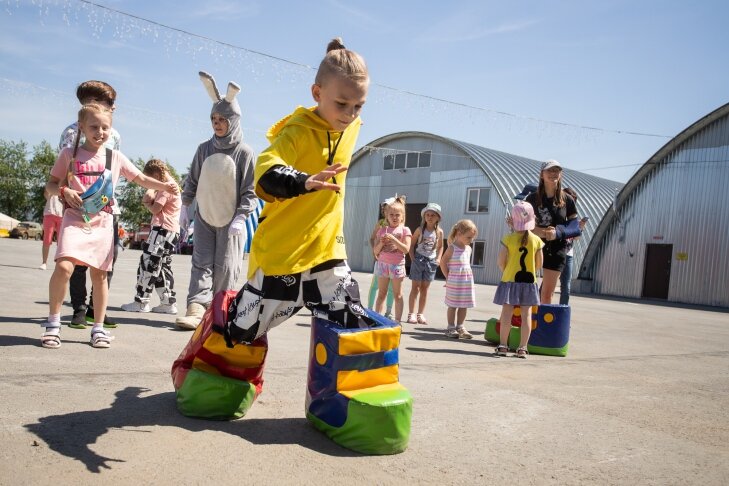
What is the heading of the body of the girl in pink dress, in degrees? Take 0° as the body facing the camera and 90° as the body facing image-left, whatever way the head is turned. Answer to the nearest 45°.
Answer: approximately 0°

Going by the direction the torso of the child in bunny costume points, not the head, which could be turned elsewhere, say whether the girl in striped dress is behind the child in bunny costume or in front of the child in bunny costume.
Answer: behind

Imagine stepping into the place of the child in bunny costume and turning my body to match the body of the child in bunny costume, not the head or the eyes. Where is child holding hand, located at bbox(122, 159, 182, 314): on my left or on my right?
on my right

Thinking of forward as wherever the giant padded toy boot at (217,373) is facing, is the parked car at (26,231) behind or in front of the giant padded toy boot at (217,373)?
behind

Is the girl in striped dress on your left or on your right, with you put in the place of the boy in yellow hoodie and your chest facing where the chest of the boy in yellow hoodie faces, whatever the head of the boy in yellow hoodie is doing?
on your left

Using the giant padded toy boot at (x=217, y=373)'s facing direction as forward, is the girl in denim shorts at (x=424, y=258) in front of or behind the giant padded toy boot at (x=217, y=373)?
behind

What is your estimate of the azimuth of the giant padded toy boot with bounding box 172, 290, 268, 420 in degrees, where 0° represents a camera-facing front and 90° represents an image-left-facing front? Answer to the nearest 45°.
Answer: approximately 0°
